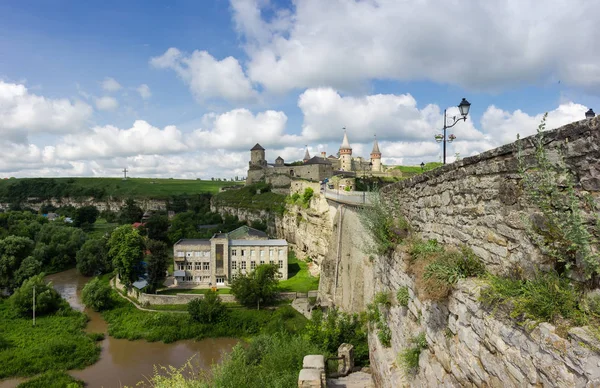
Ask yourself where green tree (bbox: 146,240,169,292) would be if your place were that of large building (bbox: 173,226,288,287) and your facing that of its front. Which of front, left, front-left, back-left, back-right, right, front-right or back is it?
right

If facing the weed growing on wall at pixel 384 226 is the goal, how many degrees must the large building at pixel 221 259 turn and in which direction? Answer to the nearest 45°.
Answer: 0° — it already faces it

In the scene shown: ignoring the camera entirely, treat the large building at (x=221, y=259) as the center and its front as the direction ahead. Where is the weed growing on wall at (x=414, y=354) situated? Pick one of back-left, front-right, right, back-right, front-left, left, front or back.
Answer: front

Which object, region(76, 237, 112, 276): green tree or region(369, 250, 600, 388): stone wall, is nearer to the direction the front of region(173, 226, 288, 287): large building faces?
the stone wall

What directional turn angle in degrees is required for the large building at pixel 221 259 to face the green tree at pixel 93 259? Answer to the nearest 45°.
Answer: approximately 135° to its right

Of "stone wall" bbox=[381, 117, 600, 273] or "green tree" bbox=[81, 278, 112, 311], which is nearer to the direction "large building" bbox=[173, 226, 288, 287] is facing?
the stone wall

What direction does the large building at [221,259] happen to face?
toward the camera

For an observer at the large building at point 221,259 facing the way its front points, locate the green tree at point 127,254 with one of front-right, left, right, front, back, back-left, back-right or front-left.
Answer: right

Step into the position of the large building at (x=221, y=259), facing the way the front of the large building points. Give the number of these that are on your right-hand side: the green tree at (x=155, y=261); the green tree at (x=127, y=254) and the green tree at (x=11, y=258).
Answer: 3

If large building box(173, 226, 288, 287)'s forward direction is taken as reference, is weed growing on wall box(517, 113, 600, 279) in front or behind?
in front

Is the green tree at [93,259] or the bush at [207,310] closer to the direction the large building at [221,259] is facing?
the bush

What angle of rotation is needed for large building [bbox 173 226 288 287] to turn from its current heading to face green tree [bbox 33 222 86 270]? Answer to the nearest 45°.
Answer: approximately 135° to its right

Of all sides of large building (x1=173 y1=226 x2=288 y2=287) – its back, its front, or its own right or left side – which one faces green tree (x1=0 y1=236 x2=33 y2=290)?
right

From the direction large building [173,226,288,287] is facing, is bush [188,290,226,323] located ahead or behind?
ahead
